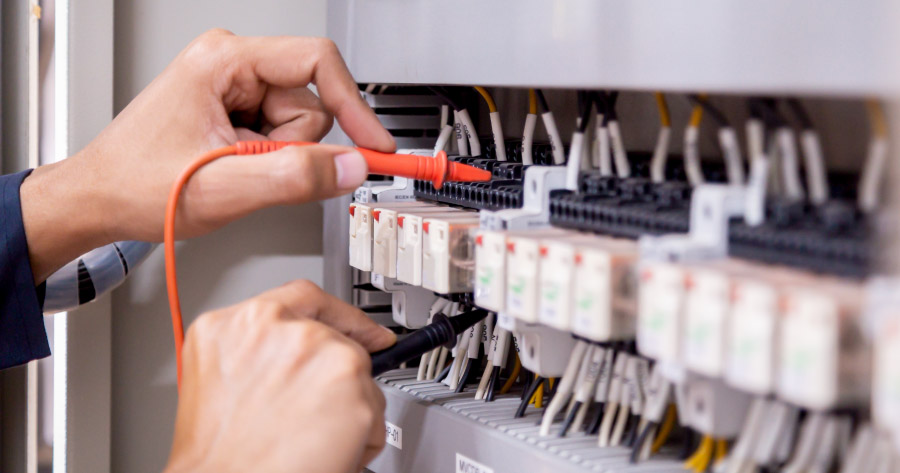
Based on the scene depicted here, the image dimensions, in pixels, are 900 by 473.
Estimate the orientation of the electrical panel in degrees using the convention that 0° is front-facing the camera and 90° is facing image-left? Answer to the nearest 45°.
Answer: approximately 45°
